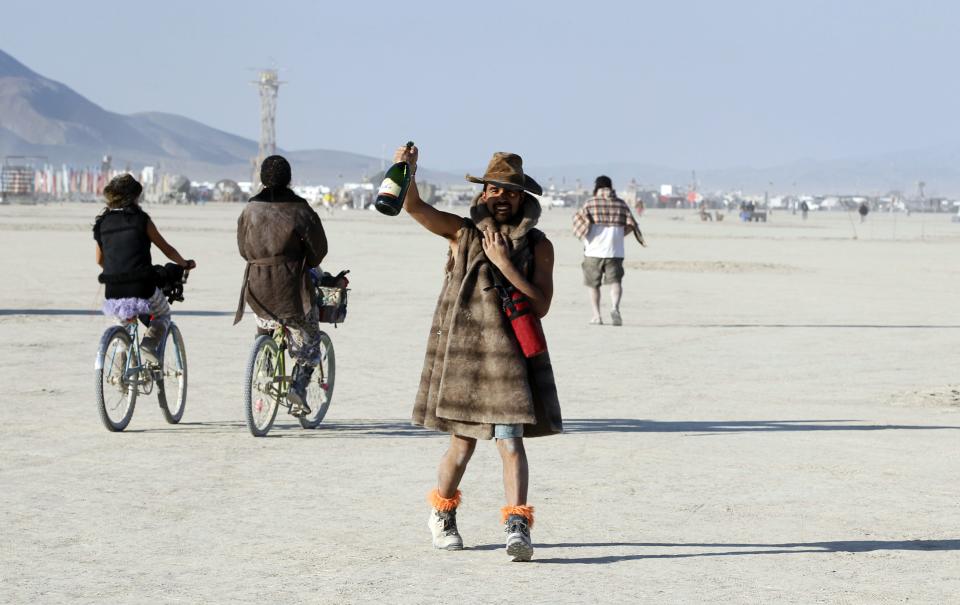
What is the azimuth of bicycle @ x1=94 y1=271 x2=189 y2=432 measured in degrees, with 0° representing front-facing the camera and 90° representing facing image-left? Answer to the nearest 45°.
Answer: approximately 225°

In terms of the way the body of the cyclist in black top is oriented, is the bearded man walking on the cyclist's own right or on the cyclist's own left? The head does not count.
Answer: on the cyclist's own right

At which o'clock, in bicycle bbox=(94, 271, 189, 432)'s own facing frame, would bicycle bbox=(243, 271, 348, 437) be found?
bicycle bbox=(243, 271, 348, 437) is roughly at 2 o'clock from bicycle bbox=(94, 271, 189, 432).

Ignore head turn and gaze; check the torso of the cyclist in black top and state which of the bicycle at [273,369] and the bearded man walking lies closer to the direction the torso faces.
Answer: the bicycle

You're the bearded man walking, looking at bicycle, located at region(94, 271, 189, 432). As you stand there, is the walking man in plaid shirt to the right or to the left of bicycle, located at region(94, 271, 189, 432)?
right

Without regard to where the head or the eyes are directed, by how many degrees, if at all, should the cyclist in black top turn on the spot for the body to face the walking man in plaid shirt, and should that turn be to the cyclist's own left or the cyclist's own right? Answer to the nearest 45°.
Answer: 0° — they already face them

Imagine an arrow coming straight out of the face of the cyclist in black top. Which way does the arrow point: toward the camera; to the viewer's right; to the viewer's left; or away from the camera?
away from the camera

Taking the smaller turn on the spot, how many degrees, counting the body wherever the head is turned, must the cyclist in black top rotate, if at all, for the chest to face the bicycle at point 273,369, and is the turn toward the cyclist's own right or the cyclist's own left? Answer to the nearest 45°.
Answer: approximately 45° to the cyclist's own right

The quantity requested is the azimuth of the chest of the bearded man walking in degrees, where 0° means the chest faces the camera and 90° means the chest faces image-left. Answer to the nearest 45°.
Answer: approximately 0°

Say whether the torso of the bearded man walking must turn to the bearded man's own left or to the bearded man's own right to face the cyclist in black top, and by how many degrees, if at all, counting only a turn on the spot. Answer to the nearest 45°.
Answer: approximately 135° to the bearded man's own right
